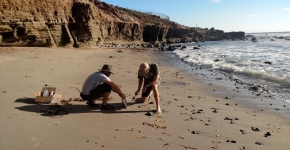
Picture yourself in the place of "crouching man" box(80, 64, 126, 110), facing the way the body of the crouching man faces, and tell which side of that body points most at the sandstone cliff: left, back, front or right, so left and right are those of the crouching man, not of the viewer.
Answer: left

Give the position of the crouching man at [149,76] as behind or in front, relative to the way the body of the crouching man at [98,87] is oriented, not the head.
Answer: in front

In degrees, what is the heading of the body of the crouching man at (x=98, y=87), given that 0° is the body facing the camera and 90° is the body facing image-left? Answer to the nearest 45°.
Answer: approximately 270°

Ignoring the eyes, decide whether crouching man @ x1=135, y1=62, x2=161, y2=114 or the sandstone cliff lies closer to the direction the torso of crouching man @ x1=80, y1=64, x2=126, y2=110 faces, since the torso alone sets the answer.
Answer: the crouching man
